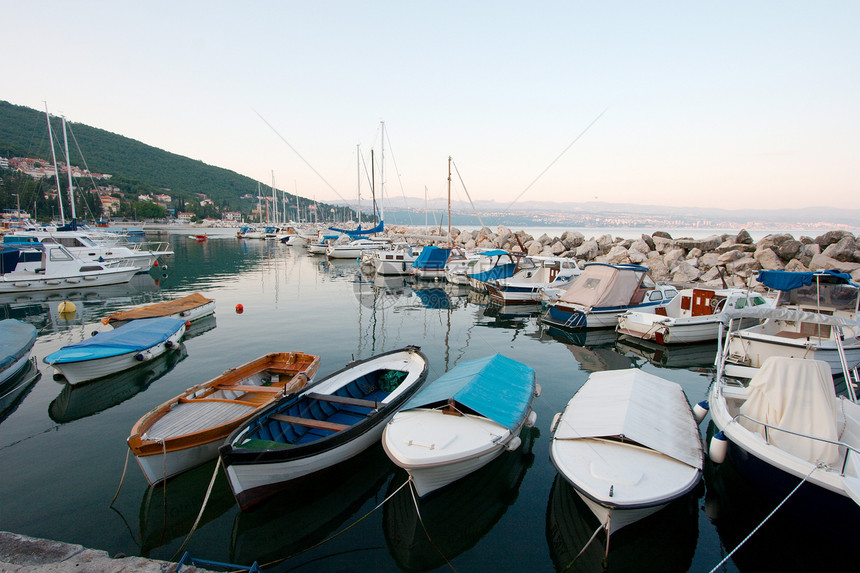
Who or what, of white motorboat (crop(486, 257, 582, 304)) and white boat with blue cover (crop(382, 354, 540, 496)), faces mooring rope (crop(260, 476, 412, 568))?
the white boat with blue cover

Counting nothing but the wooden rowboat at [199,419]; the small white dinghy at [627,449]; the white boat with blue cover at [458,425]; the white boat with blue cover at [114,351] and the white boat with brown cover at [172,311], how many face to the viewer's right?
0

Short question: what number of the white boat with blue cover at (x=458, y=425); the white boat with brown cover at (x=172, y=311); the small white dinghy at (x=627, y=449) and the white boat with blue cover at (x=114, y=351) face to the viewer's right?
0

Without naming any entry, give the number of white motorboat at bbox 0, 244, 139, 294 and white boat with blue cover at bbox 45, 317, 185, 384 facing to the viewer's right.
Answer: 1

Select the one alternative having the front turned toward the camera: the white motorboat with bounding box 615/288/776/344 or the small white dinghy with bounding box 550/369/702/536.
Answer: the small white dinghy

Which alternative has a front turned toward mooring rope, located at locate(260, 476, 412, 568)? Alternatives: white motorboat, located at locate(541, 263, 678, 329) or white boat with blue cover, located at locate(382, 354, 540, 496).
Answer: the white boat with blue cover

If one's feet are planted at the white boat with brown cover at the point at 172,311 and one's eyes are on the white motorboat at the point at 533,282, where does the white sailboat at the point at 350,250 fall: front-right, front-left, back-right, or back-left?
front-left

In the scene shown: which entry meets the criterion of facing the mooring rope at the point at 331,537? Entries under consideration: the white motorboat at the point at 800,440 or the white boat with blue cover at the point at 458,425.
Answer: the white boat with blue cover

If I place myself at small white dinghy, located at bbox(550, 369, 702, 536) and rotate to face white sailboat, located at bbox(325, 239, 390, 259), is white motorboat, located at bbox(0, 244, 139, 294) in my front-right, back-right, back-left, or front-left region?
front-left

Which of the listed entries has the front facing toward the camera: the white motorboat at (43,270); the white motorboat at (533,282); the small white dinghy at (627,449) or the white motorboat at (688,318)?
the small white dinghy

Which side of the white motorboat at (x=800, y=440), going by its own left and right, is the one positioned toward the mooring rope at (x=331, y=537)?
right

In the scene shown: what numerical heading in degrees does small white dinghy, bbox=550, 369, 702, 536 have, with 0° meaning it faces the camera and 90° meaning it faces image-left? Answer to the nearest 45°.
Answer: approximately 0°
